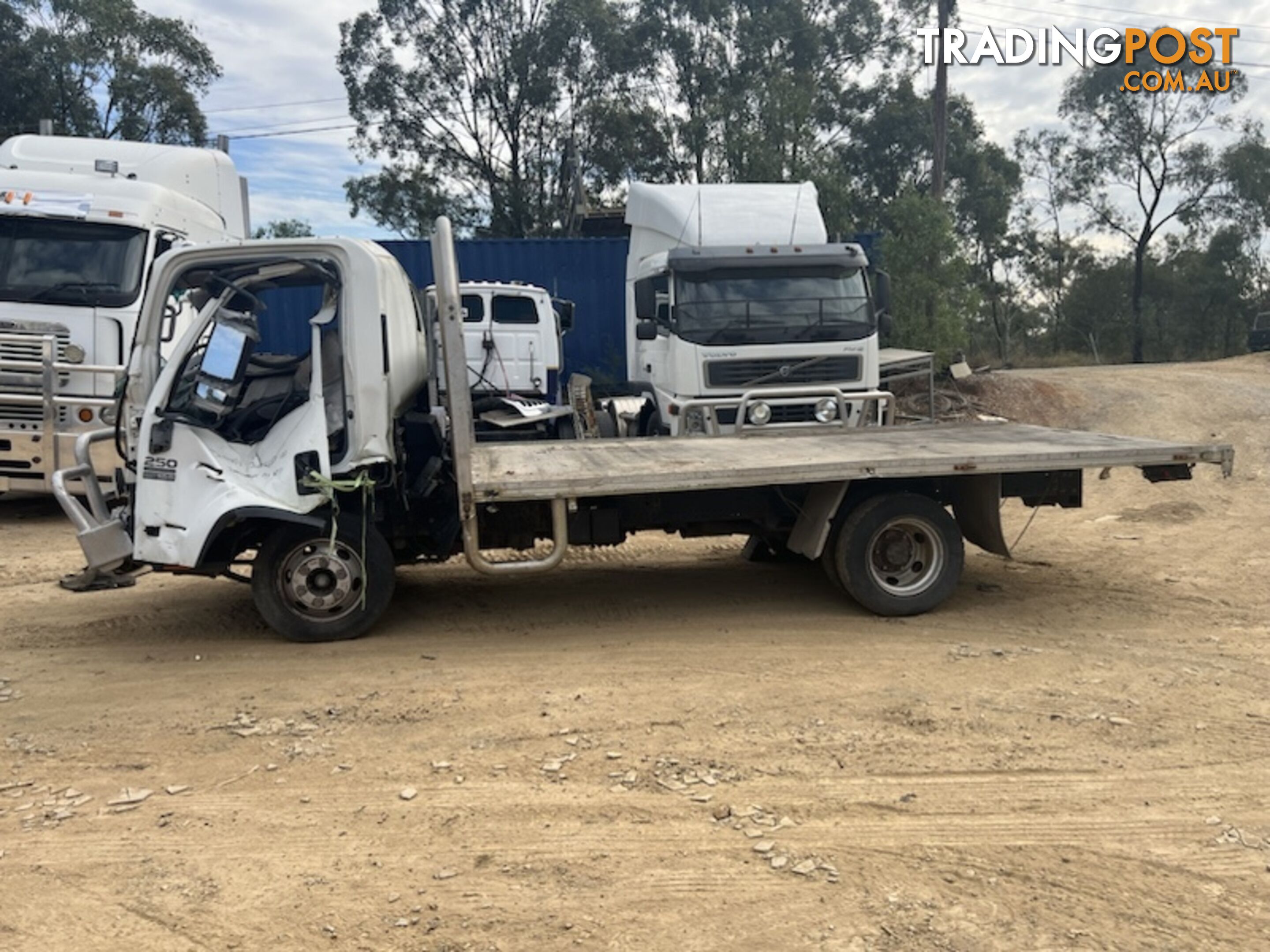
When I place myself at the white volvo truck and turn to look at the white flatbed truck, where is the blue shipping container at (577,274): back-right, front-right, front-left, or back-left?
back-right

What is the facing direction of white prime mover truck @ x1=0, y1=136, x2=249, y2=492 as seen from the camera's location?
facing the viewer and to the left of the viewer

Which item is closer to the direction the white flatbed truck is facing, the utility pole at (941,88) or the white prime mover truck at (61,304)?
the white prime mover truck

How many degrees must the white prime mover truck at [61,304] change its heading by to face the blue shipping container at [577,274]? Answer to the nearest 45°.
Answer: approximately 180°

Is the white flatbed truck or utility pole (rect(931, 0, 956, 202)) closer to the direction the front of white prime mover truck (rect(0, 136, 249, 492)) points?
the white flatbed truck

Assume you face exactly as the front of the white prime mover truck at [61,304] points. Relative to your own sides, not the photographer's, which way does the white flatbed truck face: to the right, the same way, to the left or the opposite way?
to the right

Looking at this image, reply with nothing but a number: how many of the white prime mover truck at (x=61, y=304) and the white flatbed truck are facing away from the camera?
0

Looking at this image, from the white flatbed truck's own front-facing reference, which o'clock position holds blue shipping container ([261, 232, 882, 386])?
The blue shipping container is roughly at 3 o'clock from the white flatbed truck.

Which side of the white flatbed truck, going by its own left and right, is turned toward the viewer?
left

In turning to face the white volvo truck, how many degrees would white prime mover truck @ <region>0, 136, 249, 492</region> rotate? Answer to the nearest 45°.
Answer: approximately 90° to its left
